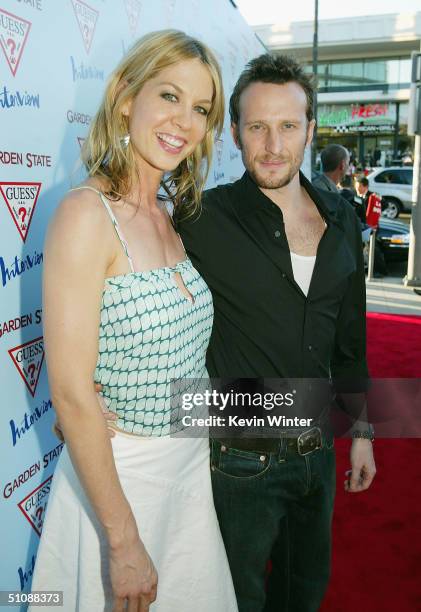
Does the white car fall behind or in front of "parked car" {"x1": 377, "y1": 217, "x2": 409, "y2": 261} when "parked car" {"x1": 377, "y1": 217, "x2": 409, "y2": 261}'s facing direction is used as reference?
behind

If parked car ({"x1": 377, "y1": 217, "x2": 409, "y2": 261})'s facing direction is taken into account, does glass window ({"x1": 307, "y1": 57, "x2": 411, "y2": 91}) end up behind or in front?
behind

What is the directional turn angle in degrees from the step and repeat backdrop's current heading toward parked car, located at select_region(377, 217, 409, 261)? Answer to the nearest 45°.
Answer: approximately 90° to its left

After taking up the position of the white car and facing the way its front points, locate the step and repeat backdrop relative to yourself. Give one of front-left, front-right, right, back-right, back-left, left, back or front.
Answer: right

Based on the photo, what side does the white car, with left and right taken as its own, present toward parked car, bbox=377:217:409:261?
right

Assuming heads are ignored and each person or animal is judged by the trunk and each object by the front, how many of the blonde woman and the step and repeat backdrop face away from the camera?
0

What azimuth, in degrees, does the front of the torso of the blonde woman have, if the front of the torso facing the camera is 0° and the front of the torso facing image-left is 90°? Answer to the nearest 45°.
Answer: approximately 315°

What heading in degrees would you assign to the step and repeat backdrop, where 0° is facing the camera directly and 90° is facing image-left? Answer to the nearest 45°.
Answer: approximately 315°

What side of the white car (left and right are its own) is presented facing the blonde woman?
right
